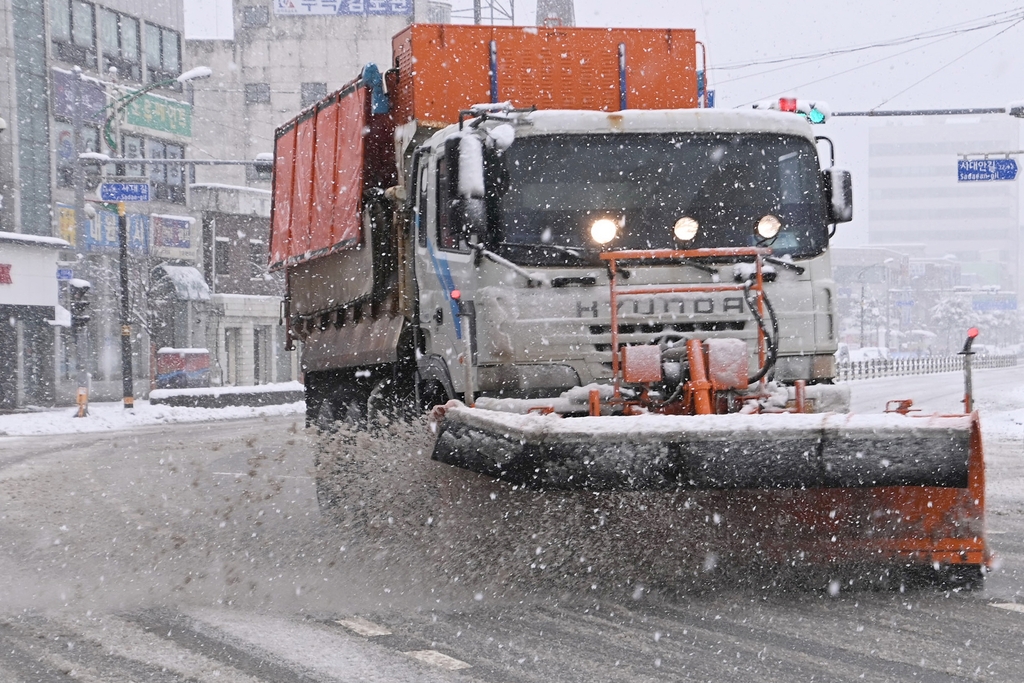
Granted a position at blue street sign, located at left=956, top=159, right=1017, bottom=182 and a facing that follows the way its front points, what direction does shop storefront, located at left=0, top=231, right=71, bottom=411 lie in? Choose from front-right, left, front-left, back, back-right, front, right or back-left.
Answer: right

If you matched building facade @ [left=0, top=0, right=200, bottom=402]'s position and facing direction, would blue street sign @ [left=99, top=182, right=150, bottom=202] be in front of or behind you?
in front

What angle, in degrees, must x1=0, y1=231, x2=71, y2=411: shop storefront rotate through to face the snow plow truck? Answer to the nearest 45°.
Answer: approximately 45° to its right

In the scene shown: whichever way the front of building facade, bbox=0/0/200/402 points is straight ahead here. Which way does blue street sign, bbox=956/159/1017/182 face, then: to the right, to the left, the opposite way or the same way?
to the right

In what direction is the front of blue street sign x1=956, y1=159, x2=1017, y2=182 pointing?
toward the camera

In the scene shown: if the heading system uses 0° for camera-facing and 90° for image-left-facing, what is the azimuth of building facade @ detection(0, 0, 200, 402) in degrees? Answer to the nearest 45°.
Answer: approximately 315°

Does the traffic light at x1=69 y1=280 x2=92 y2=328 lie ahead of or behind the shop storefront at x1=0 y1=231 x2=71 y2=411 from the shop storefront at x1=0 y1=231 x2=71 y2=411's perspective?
ahead

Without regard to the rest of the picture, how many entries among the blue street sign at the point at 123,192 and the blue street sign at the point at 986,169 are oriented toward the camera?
2

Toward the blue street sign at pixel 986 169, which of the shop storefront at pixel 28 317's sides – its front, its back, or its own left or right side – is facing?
front

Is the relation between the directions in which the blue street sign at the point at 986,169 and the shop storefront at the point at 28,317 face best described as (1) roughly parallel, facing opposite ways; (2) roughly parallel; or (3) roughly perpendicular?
roughly perpendicular
